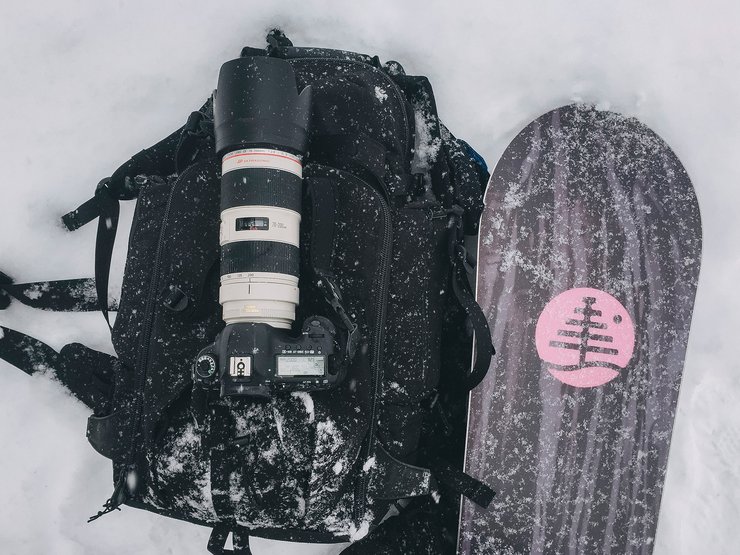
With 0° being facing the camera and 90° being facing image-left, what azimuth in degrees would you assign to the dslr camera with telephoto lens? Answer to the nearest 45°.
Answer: approximately 180°

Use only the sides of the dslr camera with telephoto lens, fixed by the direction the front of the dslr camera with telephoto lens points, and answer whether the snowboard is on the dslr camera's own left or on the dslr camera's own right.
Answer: on the dslr camera's own right
